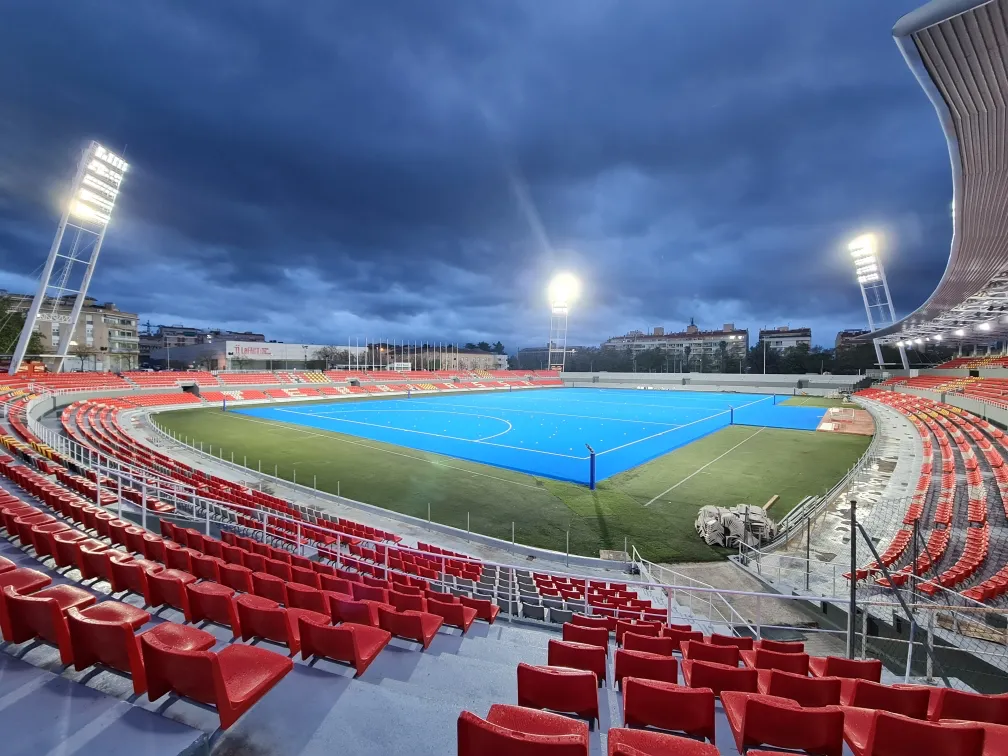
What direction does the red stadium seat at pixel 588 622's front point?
away from the camera

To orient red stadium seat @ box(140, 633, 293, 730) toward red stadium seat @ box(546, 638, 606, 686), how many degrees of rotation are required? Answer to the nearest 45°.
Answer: approximately 45° to its right

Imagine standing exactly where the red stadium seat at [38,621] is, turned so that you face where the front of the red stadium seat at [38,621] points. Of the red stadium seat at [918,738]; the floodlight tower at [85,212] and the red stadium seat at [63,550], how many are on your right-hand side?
1

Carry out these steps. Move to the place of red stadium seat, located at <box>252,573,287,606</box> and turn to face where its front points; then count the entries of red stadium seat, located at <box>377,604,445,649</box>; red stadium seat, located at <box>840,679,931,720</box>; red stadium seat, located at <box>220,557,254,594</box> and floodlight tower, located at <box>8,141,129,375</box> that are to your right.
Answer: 2

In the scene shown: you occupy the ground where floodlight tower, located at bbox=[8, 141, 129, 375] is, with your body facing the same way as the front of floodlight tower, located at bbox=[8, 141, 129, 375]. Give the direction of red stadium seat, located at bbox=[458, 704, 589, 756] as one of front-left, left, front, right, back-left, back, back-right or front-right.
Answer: front-right

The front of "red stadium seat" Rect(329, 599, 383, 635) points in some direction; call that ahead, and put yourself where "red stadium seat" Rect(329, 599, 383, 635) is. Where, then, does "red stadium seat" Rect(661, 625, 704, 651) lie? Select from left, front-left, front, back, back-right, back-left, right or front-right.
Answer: front-right

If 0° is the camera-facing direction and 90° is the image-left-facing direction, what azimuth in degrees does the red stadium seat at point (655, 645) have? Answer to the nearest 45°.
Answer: approximately 180°

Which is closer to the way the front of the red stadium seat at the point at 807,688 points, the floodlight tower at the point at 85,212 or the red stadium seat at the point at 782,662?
the red stadium seat

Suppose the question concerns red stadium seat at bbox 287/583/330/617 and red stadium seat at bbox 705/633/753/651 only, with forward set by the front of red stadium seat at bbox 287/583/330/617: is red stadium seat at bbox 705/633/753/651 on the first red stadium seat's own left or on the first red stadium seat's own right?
on the first red stadium seat's own right

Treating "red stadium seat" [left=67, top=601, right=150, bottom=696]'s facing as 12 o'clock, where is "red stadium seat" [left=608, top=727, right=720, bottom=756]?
"red stadium seat" [left=608, top=727, right=720, bottom=756] is roughly at 3 o'clock from "red stadium seat" [left=67, top=601, right=150, bottom=696].

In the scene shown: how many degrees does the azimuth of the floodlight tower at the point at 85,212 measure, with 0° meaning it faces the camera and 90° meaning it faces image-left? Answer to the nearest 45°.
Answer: approximately 315°

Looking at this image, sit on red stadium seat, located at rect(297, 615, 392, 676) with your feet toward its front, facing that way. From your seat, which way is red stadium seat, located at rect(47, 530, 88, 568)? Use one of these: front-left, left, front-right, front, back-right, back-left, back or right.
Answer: left

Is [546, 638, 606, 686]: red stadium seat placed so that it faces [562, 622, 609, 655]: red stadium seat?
yes

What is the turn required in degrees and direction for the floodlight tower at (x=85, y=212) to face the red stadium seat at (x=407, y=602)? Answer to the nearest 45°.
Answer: approximately 45° to its right

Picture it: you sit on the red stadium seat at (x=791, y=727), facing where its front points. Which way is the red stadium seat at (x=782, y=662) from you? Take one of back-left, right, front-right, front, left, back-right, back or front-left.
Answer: front-right

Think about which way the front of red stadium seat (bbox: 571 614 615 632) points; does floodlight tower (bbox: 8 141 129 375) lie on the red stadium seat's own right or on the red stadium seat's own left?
on the red stadium seat's own left

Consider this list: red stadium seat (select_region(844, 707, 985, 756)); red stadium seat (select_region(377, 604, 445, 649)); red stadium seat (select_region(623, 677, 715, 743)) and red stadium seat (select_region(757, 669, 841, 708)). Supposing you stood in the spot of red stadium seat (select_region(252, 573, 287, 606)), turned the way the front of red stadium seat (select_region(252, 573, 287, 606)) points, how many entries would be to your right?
4

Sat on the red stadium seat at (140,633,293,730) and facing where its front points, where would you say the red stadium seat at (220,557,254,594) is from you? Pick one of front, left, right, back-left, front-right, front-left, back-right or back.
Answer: front-left
